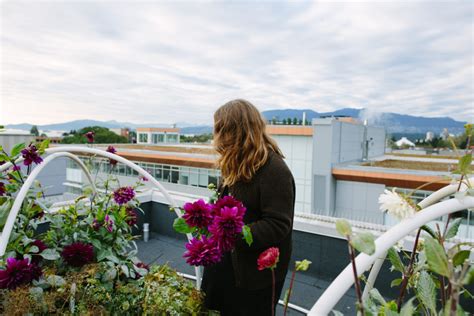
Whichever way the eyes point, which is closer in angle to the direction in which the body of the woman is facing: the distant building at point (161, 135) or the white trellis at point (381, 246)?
the distant building

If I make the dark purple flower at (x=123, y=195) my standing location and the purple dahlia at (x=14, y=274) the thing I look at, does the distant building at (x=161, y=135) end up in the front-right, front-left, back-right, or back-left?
back-right

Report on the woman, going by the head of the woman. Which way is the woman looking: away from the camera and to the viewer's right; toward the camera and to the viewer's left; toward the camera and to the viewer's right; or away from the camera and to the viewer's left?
away from the camera and to the viewer's left

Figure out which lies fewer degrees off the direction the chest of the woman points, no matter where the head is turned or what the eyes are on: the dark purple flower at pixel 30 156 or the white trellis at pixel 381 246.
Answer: the dark purple flower

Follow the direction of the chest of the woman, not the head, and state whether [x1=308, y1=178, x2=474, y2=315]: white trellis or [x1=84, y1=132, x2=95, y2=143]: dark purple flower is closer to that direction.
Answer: the dark purple flower
